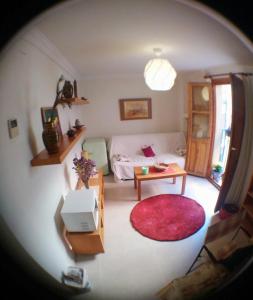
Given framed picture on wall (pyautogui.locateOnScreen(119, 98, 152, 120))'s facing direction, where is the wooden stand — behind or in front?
in front

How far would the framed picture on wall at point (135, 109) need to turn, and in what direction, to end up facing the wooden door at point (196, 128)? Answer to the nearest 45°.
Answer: approximately 45° to its left

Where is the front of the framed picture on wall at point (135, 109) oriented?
toward the camera

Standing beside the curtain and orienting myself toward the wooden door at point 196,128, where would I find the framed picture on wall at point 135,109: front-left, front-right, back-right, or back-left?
front-left

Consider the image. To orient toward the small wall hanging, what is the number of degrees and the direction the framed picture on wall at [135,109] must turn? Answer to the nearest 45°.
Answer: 0° — it already faces it

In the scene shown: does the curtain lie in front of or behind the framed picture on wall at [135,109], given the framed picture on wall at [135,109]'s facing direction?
in front

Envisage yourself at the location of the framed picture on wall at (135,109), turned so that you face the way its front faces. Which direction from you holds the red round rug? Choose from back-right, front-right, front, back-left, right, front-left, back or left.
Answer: front

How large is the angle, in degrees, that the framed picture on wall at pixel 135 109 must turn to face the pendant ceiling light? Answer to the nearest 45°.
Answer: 0° — it already faces it

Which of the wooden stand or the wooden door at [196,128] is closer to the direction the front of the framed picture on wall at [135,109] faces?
the wooden stand

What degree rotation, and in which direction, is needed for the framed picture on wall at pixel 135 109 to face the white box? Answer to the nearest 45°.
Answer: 0° — it already faces it
